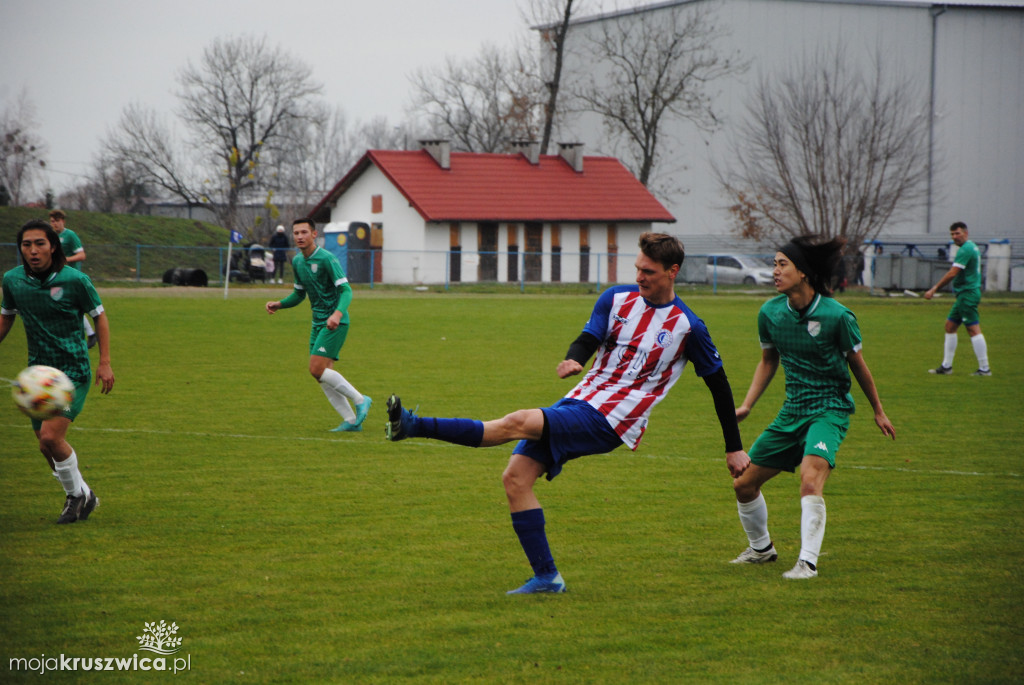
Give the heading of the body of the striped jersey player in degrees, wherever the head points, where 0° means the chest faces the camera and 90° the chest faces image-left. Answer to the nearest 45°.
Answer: approximately 45°

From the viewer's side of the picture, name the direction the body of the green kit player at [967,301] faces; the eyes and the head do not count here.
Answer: to the viewer's left

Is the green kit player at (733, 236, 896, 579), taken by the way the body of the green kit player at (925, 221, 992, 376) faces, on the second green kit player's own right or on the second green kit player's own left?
on the second green kit player's own left

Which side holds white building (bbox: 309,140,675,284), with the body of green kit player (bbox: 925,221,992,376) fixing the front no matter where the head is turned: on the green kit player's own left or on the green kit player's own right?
on the green kit player's own right

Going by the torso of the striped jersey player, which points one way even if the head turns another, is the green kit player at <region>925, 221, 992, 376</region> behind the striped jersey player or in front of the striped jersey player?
behind

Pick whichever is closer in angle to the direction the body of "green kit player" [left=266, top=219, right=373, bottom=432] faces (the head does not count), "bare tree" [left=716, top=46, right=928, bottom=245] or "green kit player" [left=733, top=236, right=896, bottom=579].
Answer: the green kit player

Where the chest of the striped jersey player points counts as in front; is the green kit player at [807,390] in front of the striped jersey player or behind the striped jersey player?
behind

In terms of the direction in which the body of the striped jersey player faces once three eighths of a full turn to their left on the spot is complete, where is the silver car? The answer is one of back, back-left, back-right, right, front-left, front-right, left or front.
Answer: left
